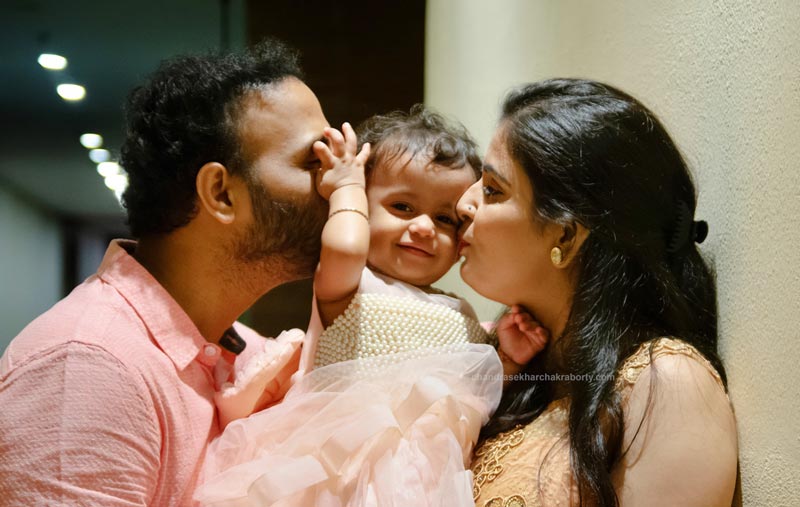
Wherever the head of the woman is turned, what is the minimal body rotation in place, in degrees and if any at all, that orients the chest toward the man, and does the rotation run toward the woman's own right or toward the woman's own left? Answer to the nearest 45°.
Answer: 0° — they already face them

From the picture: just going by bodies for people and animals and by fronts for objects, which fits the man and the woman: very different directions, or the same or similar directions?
very different directions

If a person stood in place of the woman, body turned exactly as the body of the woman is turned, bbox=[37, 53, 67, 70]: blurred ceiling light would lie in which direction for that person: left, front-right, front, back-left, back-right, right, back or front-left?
front-right

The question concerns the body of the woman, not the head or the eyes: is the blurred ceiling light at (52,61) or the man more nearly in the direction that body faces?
the man

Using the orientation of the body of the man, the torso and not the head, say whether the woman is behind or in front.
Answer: in front

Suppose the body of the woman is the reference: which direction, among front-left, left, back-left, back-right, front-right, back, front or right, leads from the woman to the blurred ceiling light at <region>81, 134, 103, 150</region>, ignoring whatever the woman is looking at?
front-right

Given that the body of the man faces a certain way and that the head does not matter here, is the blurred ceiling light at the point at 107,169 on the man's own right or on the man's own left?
on the man's own left

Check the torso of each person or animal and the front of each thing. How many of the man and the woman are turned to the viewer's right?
1

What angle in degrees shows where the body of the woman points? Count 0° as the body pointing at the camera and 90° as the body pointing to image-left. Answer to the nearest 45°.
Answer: approximately 90°

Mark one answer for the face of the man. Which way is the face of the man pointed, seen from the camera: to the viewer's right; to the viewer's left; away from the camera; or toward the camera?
to the viewer's right

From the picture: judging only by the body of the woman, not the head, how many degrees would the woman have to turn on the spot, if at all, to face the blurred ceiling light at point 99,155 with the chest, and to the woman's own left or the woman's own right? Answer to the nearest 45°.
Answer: approximately 45° to the woman's own right

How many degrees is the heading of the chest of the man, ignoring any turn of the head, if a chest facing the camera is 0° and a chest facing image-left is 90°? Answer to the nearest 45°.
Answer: approximately 270°
